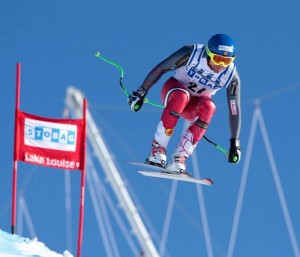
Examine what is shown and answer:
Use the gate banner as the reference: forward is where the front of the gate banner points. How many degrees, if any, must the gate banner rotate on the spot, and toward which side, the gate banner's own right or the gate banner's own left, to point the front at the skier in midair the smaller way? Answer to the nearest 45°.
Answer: approximately 45° to the gate banner's own left

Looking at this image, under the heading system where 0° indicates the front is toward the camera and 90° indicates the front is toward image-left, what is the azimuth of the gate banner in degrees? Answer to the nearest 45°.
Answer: approximately 0°

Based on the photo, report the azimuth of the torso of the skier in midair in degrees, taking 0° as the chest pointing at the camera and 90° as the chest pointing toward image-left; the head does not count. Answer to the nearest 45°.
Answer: approximately 315°
